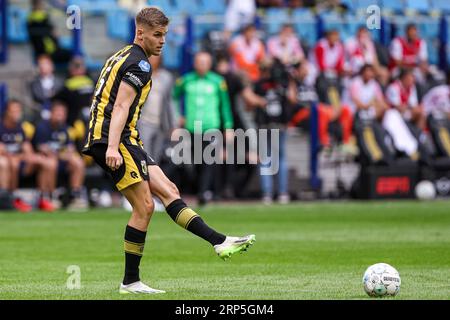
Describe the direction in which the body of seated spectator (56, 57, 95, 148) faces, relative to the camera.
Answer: toward the camera

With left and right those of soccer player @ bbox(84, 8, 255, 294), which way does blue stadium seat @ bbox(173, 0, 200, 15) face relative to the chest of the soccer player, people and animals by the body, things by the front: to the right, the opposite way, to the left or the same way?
to the right

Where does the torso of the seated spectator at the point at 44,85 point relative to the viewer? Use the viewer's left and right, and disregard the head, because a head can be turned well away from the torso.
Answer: facing the viewer

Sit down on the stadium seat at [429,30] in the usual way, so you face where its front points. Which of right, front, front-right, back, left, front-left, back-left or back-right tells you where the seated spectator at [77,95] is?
front-right

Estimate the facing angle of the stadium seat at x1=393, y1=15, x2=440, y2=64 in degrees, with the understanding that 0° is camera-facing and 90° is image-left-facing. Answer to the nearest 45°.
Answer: approximately 0°

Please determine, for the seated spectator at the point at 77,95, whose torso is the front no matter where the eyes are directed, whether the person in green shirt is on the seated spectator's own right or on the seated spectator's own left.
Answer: on the seated spectator's own left

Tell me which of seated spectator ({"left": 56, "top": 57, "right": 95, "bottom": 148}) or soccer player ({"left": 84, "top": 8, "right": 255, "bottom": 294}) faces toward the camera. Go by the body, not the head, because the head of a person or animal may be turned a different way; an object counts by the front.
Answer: the seated spectator

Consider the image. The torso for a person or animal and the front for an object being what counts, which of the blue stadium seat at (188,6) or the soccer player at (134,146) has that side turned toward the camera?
the blue stadium seat

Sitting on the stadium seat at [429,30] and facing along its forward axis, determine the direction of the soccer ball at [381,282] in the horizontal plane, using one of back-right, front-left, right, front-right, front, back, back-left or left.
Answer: front

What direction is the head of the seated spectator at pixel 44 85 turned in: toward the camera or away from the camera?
toward the camera

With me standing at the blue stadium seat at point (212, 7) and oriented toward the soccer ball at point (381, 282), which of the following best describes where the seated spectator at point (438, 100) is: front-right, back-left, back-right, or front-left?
front-left

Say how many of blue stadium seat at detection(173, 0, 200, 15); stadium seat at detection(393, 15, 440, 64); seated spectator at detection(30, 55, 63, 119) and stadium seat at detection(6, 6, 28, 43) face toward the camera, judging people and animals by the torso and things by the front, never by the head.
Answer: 4

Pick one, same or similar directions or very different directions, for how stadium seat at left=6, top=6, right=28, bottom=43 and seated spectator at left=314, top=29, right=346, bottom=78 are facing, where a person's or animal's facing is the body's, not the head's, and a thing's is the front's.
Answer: same or similar directions

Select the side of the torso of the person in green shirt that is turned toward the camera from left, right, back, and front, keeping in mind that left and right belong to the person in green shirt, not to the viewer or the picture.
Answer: front

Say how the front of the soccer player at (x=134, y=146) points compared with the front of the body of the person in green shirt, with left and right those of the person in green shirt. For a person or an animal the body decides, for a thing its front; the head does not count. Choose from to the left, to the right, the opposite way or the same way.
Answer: to the left
